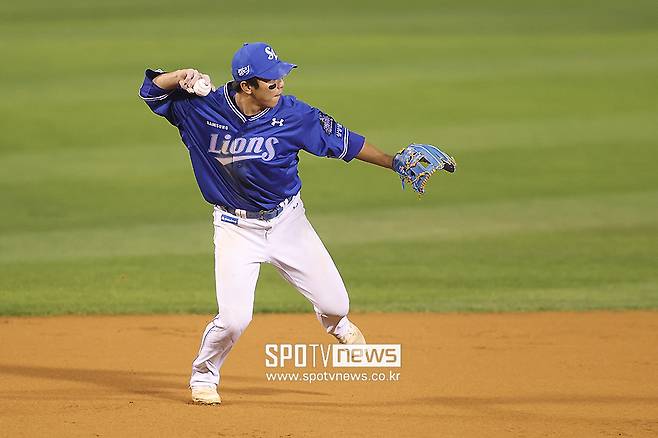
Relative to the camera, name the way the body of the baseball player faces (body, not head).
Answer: toward the camera

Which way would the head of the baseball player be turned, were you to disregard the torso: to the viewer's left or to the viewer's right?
to the viewer's right
